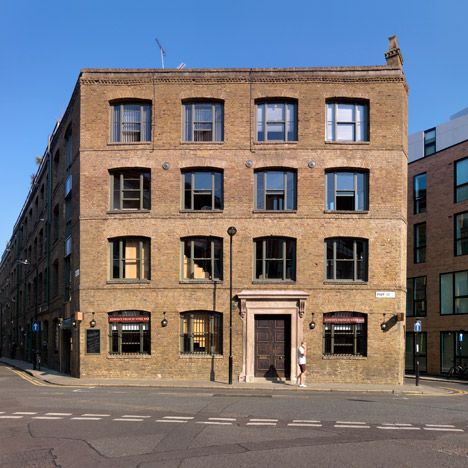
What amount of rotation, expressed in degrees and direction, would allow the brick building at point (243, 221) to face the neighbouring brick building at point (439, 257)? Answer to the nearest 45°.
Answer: approximately 135° to its left

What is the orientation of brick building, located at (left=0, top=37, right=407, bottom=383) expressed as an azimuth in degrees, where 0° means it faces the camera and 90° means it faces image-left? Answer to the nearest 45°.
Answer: approximately 0°
